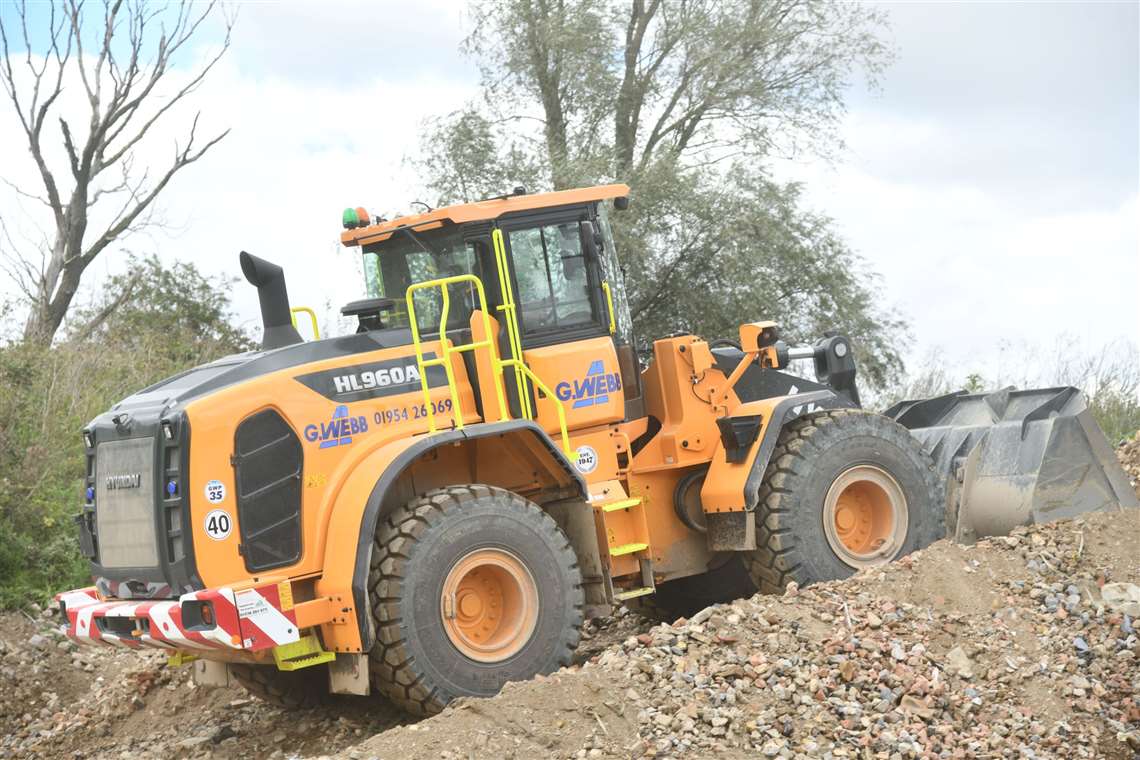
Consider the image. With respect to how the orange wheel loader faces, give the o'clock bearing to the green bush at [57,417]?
The green bush is roughly at 9 o'clock from the orange wheel loader.

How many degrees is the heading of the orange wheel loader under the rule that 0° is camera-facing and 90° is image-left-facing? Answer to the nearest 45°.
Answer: approximately 225°
